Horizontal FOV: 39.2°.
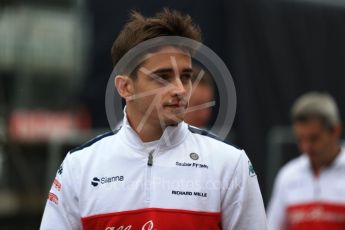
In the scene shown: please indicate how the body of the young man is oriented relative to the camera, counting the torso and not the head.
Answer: toward the camera

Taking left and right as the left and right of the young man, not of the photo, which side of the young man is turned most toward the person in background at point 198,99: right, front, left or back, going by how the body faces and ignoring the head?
back

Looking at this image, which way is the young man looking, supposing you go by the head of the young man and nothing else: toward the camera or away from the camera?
toward the camera
